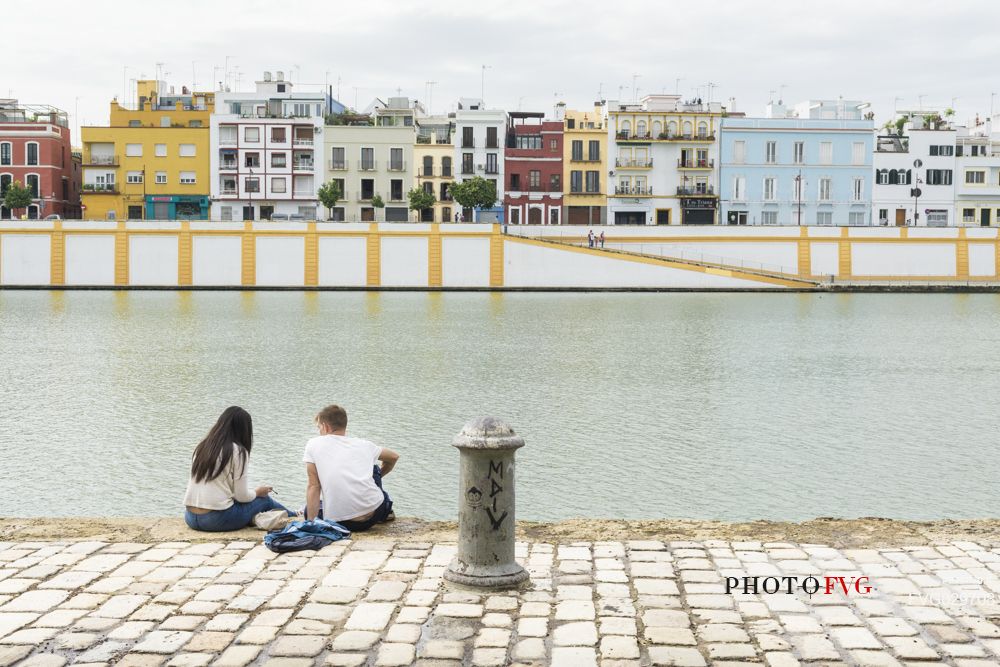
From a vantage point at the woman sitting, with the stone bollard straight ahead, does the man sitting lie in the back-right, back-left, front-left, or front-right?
front-left

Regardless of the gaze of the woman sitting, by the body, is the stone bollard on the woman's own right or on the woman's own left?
on the woman's own right

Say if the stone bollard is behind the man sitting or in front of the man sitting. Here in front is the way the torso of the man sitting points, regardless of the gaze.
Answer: behind

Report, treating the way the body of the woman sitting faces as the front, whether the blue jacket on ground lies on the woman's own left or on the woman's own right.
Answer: on the woman's own right

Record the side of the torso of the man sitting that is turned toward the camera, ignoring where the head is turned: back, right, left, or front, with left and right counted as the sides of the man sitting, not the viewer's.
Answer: back

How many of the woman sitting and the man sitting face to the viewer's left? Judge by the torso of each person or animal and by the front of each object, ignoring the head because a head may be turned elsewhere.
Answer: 0

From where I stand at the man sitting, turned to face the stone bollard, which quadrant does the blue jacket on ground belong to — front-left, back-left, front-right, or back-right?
front-right

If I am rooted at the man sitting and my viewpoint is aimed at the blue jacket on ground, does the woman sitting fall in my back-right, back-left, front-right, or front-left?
front-right

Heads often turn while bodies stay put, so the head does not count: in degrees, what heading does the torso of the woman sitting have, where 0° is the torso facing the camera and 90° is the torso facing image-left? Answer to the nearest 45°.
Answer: approximately 225°
